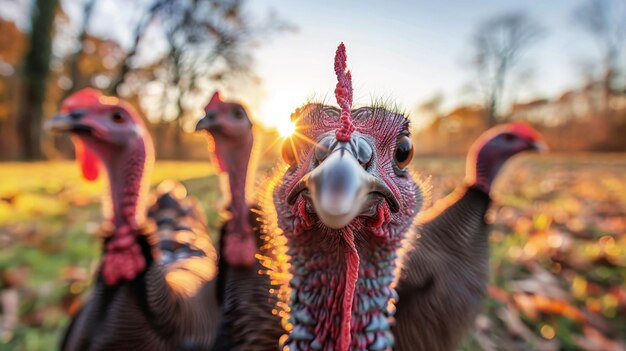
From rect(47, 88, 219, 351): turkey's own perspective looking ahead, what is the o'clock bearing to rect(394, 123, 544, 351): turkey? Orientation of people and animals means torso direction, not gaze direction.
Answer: rect(394, 123, 544, 351): turkey is roughly at 8 o'clock from rect(47, 88, 219, 351): turkey.

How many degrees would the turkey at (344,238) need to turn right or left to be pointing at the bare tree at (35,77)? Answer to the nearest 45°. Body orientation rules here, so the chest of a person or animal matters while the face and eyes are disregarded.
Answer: approximately 135° to its right

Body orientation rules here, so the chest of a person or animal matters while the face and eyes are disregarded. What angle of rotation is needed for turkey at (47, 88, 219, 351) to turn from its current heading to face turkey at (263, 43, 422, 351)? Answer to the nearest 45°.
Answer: approximately 90° to its left

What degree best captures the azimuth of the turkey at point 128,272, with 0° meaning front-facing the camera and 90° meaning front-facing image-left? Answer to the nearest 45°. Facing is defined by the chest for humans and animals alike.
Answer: approximately 45°

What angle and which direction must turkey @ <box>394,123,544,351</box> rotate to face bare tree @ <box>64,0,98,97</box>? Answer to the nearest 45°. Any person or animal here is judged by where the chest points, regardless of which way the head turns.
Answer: approximately 135° to its left

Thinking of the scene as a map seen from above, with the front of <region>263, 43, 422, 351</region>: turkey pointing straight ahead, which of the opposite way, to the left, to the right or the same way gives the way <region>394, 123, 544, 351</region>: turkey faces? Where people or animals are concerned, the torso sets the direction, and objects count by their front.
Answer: to the left

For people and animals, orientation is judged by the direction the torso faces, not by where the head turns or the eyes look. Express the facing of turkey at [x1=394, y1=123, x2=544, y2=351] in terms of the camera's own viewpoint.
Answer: facing to the right of the viewer

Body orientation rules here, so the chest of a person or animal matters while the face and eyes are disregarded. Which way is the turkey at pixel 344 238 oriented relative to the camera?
toward the camera

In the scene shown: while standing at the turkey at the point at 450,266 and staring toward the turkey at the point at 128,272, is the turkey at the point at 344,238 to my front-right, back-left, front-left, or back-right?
front-left

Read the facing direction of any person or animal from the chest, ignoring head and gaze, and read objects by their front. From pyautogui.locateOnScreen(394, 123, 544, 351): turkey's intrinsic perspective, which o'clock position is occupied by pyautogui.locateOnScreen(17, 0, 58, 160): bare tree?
The bare tree is roughly at 7 o'clock from the turkey.

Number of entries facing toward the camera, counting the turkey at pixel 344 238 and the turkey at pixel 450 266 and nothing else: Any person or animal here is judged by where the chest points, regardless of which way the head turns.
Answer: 1

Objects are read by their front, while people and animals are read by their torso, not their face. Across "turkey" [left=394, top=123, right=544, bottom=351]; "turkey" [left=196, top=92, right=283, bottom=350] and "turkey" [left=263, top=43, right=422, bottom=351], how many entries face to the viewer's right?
1

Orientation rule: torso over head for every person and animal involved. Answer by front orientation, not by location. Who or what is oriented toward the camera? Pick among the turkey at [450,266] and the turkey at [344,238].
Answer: the turkey at [344,238]

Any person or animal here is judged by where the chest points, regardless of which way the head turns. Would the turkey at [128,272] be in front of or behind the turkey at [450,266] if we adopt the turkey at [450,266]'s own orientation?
behind

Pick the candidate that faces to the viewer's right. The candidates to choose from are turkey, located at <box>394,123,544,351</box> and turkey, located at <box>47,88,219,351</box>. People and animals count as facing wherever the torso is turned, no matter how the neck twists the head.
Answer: turkey, located at <box>394,123,544,351</box>

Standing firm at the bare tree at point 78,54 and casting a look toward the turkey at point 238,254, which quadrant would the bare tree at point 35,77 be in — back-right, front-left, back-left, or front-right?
front-right
